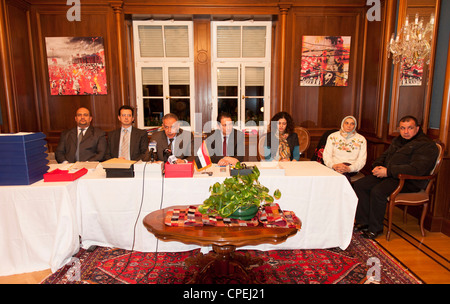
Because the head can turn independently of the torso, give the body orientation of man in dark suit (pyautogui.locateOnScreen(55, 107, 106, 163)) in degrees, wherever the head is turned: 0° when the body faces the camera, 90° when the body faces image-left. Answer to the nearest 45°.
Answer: approximately 0°

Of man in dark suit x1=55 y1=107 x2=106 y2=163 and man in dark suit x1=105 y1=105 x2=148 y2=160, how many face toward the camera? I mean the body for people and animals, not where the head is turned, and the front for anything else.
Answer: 2

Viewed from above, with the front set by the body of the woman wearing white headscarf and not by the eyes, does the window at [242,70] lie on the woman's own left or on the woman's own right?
on the woman's own right

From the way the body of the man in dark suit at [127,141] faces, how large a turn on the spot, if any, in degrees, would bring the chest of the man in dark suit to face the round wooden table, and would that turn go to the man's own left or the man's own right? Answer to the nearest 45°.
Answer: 0° — they already face it

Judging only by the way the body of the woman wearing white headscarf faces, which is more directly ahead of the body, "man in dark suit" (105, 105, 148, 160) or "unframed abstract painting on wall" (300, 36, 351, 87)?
the man in dark suit

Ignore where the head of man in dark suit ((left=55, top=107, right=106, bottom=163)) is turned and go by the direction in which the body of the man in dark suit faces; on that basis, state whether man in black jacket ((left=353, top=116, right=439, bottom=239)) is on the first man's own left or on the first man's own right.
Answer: on the first man's own left
